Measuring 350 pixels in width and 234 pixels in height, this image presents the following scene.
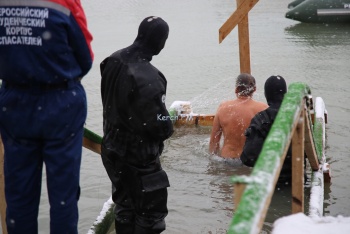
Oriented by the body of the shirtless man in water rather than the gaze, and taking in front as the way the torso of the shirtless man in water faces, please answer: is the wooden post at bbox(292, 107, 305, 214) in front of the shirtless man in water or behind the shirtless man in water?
behind

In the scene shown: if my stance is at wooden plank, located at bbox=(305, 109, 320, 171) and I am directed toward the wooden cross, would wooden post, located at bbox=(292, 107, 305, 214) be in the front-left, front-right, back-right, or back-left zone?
back-left

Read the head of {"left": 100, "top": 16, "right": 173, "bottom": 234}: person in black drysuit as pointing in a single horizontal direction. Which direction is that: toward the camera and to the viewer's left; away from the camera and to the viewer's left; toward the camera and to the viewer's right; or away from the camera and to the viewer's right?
away from the camera and to the viewer's right

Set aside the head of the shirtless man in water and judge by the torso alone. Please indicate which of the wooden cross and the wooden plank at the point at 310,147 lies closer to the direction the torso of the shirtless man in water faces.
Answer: the wooden cross

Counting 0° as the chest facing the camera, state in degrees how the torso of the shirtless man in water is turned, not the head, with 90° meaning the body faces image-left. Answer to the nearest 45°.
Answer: approximately 180°
